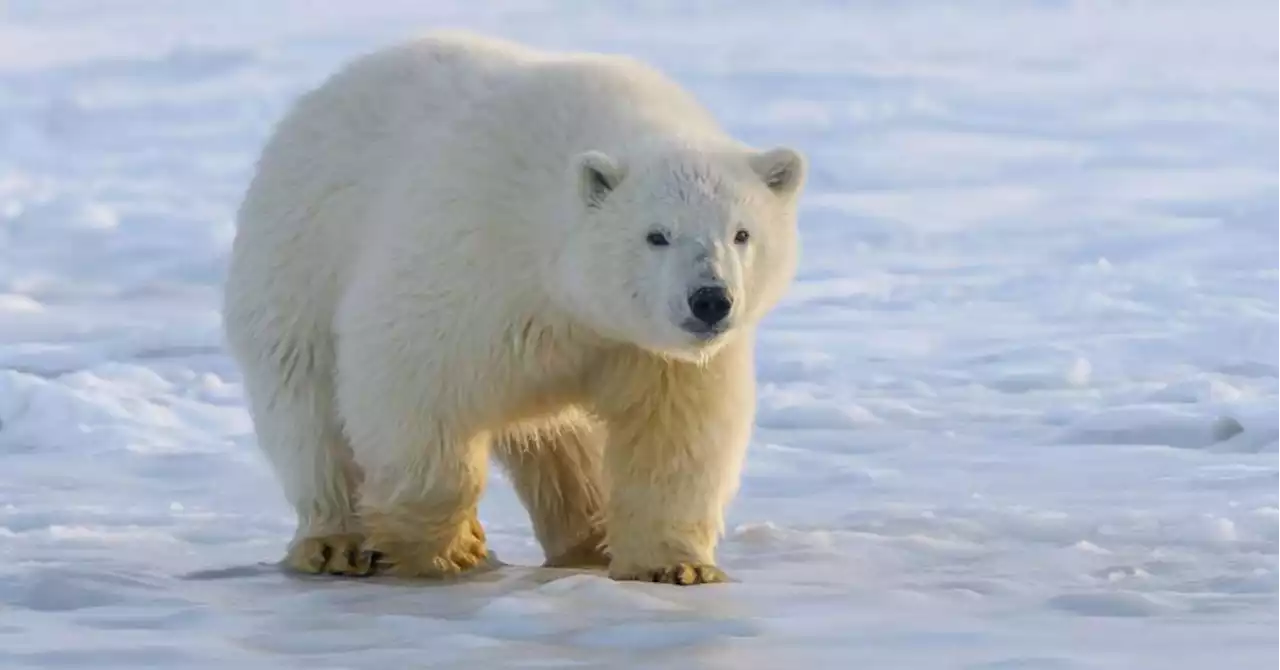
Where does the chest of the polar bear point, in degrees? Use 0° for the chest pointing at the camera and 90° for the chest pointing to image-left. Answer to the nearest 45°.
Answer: approximately 315°
